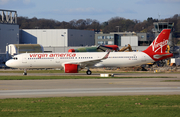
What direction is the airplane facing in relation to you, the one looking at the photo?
facing to the left of the viewer
